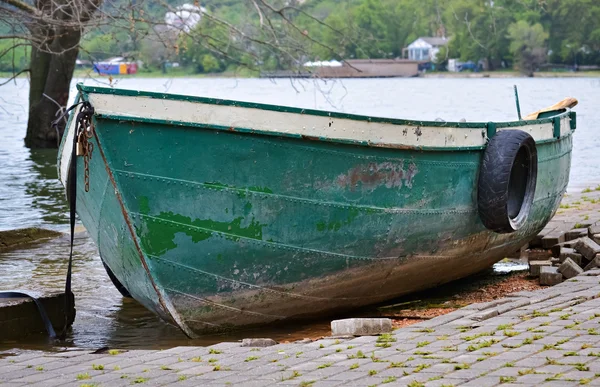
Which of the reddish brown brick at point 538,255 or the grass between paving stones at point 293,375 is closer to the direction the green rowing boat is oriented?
the grass between paving stones

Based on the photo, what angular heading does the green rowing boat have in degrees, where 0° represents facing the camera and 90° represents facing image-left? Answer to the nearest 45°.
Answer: approximately 45°

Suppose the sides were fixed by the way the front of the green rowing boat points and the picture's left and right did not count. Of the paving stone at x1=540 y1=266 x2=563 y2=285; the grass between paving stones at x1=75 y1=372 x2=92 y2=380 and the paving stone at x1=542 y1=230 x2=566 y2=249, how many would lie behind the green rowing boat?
2

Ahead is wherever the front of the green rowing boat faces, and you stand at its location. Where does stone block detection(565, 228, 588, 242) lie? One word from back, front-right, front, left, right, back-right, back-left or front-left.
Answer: back

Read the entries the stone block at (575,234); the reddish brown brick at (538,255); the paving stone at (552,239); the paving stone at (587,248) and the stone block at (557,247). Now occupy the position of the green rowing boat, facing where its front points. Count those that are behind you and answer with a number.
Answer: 5

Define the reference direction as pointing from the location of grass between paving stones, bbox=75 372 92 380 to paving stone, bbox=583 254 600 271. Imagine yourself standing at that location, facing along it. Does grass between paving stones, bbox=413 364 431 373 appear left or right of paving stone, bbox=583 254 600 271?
right

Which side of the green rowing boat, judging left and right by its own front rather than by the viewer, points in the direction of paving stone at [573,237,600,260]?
back

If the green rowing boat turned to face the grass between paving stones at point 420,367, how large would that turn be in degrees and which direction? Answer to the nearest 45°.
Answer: approximately 90° to its left

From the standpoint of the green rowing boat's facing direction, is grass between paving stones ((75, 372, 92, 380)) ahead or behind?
ahead

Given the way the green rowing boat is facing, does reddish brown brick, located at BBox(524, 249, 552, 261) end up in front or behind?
behind

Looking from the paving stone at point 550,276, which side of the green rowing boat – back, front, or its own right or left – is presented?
back

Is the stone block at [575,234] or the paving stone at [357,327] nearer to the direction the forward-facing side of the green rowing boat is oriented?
the paving stone

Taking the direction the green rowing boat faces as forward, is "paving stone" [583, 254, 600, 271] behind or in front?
behind

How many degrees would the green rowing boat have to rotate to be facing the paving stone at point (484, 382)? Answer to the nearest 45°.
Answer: approximately 90° to its left

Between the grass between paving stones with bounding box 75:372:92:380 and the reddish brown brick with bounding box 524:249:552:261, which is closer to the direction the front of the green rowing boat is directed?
the grass between paving stones

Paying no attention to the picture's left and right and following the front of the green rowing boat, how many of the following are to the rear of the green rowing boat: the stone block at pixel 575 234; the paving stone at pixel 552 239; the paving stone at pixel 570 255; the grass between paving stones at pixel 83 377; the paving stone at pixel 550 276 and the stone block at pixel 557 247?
5

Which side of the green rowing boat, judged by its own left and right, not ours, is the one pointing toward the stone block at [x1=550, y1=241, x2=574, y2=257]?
back
